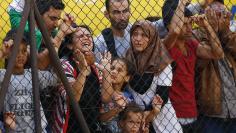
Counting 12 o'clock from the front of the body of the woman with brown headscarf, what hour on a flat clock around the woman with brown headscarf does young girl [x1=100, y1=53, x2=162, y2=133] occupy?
The young girl is roughly at 1 o'clock from the woman with brown headscarf.

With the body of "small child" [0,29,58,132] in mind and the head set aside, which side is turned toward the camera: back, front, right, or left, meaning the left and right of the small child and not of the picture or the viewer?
front

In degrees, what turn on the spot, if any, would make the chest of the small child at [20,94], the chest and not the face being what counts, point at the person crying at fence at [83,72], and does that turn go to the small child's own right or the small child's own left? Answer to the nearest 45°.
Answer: approximately 90° to the small child's own left

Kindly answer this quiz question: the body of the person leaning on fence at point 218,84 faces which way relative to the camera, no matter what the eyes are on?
toward the camera

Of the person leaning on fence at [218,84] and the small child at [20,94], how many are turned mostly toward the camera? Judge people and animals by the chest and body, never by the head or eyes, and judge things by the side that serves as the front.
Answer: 2

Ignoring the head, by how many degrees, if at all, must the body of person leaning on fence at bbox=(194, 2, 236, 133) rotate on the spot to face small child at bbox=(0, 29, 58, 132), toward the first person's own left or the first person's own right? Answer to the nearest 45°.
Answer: approximately 45° to the first person's own right

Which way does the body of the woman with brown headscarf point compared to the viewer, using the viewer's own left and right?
facing the viewer and to the left of the viewer

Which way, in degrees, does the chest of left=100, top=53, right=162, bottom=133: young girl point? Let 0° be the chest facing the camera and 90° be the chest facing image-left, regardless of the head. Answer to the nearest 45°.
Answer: approximately 45°
